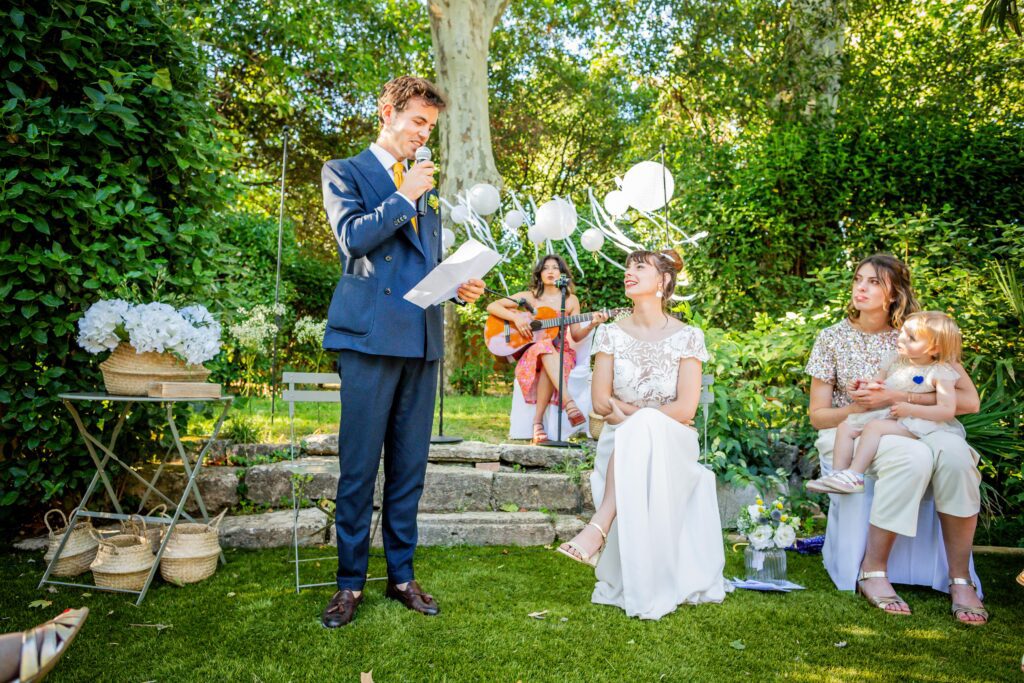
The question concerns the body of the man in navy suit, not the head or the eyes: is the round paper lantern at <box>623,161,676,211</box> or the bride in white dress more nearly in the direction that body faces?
the bride in white dress

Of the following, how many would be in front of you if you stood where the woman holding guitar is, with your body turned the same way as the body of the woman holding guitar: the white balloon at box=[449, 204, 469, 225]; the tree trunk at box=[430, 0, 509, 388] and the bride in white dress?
1

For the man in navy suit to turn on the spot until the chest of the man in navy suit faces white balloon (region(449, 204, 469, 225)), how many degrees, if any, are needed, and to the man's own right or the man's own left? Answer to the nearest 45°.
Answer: approximately 135° to the man's own left

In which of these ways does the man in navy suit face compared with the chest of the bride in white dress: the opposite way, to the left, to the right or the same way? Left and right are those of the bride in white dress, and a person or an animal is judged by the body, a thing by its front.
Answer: to the left

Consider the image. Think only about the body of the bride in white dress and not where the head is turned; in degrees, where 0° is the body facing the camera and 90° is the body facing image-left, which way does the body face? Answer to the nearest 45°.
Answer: approximately 0°

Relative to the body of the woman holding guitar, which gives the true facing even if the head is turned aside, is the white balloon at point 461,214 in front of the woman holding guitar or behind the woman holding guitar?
behind

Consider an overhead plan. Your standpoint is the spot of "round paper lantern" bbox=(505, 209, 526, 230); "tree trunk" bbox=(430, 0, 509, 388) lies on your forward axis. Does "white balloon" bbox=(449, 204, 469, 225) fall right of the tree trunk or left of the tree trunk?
left

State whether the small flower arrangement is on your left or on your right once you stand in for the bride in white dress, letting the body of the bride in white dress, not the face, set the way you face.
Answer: on your left

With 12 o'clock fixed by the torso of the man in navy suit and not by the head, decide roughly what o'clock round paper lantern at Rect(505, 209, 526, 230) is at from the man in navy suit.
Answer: The round paper lantern is roughly at 8 o'clock from the man in navy suit.

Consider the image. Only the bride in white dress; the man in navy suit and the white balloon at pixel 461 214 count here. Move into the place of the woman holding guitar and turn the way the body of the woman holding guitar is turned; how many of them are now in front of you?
2

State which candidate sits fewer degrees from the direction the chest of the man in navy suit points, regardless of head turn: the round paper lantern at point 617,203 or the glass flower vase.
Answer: the glass flower vase

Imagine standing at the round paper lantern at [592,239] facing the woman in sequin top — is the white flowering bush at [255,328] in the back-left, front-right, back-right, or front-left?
back-right

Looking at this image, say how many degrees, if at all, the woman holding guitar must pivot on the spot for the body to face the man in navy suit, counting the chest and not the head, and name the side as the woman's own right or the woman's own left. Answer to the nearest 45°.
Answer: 0° — they already face them

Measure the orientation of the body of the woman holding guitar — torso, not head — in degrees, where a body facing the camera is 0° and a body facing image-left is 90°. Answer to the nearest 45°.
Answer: approximately 0°
